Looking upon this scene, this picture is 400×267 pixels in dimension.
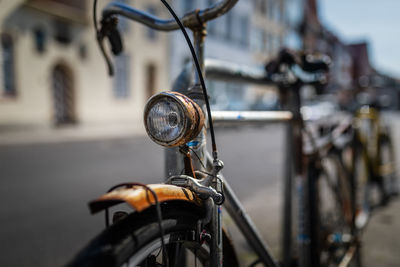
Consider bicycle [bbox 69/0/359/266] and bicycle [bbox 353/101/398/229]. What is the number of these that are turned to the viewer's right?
0

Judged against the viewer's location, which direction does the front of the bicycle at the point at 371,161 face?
facing the viewer and to the left of the viewer

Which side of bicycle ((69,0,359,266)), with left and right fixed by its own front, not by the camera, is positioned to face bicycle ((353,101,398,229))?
back

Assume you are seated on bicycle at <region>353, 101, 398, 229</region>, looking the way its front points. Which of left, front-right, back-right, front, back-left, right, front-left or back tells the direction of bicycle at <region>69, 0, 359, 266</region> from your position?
front-left
